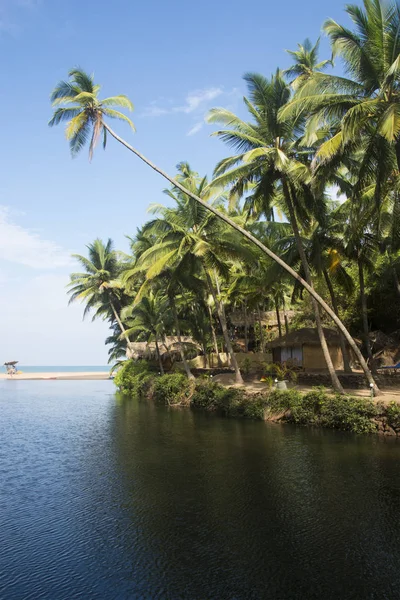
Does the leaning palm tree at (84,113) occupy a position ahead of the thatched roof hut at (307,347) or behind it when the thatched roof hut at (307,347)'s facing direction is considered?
ahead

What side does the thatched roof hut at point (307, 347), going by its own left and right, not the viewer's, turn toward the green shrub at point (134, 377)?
right

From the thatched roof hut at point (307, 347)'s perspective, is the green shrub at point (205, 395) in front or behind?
in front

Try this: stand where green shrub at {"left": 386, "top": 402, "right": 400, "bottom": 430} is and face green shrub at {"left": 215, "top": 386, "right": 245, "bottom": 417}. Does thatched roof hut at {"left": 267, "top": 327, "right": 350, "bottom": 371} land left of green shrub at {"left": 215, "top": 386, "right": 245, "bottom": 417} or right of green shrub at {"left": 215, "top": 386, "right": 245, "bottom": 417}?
right

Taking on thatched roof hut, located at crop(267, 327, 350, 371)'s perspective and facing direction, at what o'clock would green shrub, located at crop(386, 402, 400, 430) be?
The green shrub is roughly at 10 o'clock from the thatched roof hut.

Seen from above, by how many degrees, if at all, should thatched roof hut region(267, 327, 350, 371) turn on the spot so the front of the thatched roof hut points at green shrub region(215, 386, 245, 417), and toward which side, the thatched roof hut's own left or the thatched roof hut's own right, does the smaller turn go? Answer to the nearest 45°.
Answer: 0° — it already faces it

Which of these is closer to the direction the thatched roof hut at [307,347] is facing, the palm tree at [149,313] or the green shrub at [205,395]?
the green shrub

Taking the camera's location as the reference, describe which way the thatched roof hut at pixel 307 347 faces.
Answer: facing the viewer and to the left of the viewer

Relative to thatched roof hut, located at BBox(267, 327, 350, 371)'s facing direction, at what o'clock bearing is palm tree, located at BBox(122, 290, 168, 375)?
The palm tree is roughly at 2 o'clock from the thatched roof hut.
